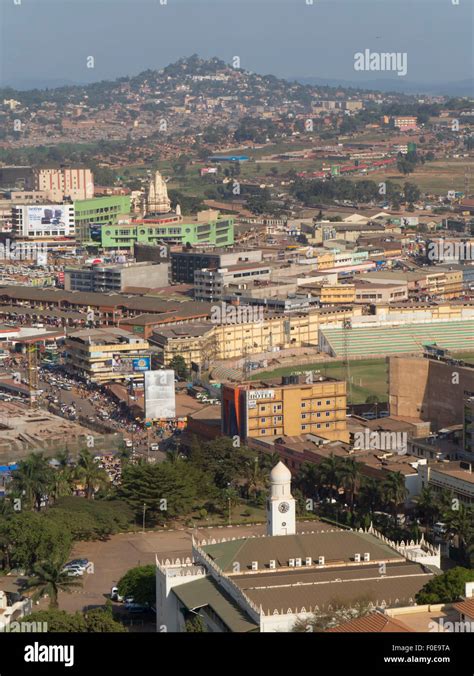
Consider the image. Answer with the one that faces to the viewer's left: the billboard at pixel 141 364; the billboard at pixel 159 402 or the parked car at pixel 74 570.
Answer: the parked car

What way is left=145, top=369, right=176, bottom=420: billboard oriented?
toward the camera

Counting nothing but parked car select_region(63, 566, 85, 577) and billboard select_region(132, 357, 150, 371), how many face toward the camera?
1

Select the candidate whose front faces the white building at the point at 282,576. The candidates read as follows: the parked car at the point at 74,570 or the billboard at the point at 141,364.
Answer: the billboard

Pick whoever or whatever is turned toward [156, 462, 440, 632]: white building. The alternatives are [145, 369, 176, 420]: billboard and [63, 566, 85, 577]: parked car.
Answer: the billboard

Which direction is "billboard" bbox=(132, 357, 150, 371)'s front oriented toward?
toward the camera

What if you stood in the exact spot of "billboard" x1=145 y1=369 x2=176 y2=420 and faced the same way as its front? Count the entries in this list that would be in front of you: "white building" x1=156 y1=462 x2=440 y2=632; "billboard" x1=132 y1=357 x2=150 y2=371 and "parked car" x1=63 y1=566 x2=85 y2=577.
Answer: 2

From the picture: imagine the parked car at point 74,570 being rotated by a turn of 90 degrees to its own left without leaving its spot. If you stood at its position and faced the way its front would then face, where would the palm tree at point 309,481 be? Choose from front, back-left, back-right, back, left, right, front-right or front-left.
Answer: back-left

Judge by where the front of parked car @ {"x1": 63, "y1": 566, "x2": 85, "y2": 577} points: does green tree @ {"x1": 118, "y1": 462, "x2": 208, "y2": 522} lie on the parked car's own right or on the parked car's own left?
on the parked car's own right

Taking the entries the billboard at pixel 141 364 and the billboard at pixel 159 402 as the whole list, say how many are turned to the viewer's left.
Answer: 0

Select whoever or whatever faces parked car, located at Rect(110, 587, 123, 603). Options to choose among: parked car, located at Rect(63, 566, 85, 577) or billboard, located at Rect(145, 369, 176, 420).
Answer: the billboard

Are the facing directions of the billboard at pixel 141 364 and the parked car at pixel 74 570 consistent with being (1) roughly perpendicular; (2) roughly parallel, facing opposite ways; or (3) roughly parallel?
roughly perpendicular

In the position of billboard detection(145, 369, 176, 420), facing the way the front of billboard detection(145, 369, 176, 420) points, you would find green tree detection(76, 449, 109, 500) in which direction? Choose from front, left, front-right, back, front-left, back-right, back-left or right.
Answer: front

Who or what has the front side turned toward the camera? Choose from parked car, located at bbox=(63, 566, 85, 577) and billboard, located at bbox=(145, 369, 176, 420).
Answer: the billboard

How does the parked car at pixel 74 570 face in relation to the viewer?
to the viewer's left

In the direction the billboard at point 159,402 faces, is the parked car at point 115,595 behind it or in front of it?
in front

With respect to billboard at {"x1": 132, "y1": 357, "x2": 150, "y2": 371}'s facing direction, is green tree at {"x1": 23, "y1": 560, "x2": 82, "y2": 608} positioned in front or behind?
in front
